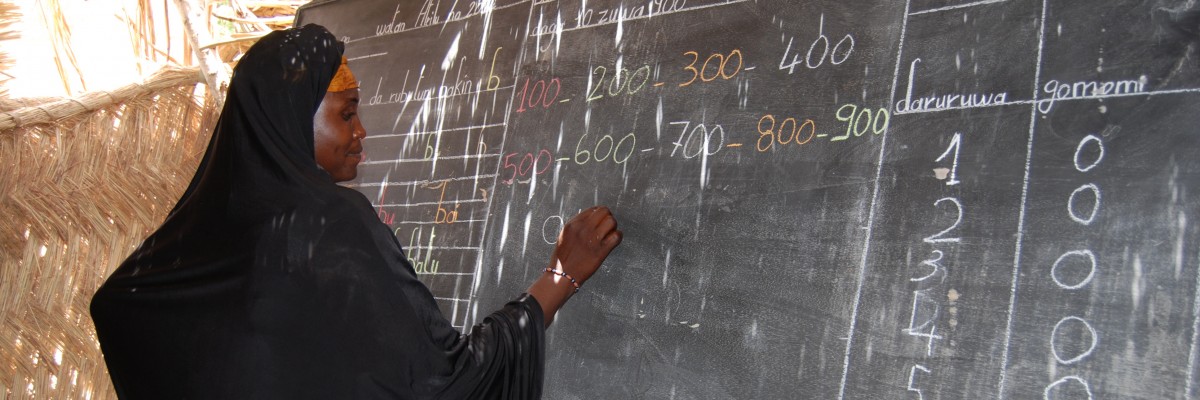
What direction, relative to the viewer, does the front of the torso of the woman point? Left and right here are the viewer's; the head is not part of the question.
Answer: facing away from the viewer and to the right of the viewer

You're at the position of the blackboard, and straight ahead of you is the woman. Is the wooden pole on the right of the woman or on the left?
right

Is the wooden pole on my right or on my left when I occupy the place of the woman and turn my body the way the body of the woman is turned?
on my left

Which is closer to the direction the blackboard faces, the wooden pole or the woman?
the woman

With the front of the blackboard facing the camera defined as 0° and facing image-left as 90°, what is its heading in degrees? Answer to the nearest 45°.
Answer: approximately 45°

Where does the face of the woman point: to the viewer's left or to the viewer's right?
to the viewer's right
